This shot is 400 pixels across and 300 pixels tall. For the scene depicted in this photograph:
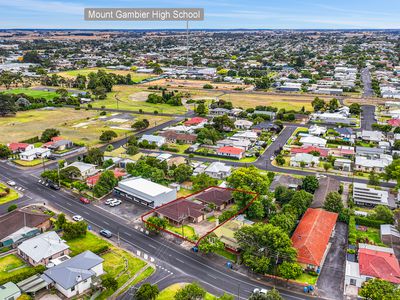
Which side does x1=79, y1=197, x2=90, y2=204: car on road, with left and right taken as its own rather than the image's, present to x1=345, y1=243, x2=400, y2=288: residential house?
front

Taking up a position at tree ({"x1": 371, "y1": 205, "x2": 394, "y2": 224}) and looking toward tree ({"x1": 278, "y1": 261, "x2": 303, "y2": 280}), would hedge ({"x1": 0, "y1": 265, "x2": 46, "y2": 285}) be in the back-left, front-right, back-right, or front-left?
front-right

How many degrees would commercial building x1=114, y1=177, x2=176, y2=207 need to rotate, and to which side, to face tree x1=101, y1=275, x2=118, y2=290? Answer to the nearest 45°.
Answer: approximately 45° to its left

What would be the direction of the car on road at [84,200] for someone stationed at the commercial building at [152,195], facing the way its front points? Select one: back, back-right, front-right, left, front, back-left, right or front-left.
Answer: front-right

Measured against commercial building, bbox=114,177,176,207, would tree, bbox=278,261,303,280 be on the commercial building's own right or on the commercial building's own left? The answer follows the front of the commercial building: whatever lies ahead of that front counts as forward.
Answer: on the commercial building's own left

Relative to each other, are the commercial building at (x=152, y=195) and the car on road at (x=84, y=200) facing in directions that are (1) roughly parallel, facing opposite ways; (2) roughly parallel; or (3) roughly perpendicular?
roughly perpendicular

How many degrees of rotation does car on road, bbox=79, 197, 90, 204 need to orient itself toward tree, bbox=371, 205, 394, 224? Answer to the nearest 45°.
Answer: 0° — it already faces it

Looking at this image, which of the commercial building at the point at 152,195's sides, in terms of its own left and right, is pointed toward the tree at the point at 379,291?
left

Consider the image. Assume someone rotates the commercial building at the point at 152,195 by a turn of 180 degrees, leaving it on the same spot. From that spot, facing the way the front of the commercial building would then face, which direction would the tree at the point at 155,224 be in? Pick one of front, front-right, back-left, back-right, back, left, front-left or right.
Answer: back-right

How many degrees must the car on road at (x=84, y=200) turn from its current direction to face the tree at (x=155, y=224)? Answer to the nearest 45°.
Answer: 0° — it already faces it

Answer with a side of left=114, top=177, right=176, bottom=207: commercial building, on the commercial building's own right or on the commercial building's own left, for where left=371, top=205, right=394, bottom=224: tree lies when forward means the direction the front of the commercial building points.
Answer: on the commercial building's own left

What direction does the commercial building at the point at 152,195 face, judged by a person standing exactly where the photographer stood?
facing the viewer and to the left of the viewer

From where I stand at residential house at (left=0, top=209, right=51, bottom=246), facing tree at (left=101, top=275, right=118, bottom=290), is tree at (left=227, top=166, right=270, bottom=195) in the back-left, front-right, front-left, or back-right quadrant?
front-left

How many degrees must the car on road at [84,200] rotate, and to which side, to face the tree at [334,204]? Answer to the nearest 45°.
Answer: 0° — it already faces it

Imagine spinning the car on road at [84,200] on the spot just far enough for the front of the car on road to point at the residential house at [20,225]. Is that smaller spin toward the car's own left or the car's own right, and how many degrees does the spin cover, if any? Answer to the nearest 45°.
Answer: approximately 90° to the car's own right

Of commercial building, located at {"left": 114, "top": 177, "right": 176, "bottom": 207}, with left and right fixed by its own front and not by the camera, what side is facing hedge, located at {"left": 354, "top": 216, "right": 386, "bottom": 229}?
left

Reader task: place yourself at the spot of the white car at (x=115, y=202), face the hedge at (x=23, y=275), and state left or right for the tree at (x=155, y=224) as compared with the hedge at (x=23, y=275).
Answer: left

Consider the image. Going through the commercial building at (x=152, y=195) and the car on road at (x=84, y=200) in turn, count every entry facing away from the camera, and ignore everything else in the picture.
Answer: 0

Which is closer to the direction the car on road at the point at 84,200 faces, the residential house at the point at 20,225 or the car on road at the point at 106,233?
the car on road

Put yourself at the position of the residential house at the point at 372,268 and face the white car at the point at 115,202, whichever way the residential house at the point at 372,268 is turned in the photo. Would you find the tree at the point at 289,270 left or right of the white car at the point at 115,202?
left
